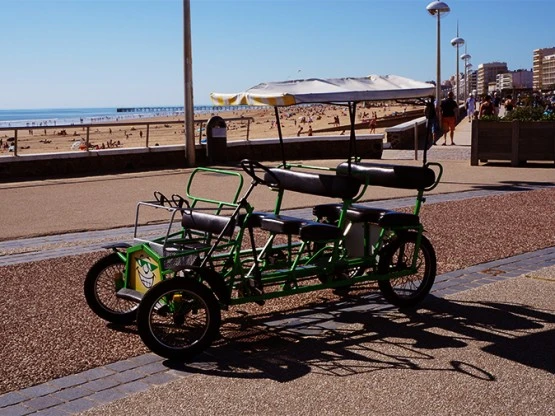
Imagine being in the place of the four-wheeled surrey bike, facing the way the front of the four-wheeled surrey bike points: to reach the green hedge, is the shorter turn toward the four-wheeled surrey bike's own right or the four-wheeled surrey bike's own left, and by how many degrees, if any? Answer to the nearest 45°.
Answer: approximately 180°

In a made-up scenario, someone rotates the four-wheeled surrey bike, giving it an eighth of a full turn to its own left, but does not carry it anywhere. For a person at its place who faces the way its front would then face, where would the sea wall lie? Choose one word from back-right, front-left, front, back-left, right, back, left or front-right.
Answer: back

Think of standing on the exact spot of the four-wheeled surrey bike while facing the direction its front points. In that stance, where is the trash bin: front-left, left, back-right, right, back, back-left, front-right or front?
back-right

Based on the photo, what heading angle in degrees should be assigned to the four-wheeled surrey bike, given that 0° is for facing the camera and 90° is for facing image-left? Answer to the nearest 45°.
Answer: approximately 45°

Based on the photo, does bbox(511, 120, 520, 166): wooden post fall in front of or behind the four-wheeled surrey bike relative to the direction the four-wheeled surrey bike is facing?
behind

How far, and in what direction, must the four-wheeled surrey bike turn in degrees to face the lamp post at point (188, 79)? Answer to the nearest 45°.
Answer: approximately 135° to its right
